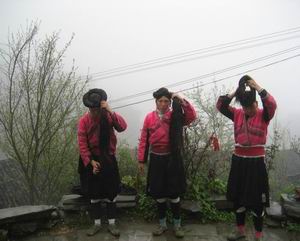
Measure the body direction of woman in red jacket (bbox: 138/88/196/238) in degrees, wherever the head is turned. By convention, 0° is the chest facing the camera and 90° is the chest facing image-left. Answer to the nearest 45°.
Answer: approximately 0°

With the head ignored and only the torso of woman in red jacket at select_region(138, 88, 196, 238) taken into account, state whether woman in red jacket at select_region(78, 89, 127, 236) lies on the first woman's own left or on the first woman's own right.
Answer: on the first woman's own right

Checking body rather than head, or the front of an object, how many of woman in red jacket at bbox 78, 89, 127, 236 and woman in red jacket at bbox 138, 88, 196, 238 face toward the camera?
2

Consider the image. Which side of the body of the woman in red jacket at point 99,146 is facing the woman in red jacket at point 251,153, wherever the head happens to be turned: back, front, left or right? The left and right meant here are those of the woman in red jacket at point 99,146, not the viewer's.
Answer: left

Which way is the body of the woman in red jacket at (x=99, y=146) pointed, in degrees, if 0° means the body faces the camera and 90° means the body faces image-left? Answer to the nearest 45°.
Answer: approximately 0°

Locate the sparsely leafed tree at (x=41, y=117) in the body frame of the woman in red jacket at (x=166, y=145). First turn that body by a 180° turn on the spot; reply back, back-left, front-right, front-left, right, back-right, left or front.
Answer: front-left
